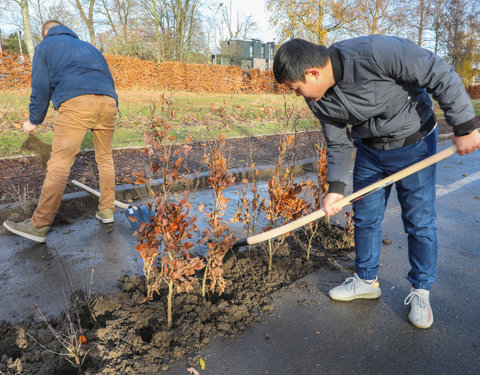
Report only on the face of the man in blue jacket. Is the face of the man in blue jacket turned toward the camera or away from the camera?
away from the camera

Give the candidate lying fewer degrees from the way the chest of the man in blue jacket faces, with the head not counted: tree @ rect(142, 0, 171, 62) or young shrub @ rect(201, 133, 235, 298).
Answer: the tree

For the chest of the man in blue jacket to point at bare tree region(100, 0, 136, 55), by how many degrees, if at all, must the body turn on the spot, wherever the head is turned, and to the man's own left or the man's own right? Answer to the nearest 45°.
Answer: approximately 45° to the man's own right

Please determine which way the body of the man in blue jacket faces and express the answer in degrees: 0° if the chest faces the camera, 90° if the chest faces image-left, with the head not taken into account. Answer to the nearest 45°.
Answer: approximately 135°

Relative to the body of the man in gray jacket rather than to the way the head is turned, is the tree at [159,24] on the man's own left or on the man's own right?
on the man's own right

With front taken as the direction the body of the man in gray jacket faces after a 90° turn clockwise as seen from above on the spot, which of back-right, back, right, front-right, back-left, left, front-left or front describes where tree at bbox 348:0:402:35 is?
front-right

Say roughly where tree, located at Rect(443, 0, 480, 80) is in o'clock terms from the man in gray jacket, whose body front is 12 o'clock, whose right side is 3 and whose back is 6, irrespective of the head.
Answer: The tree is roughly at 5 o'clock from the man in gray jacket.

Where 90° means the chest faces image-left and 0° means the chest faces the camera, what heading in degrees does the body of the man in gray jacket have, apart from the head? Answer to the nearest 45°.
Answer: approximately 45°

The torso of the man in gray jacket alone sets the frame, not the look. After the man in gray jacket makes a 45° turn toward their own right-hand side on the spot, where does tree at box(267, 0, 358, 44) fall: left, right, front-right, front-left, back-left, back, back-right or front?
right

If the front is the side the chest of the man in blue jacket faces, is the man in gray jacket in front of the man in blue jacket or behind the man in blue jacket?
behind

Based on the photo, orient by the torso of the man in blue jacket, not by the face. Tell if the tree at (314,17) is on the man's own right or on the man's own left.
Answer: on the man's own right
